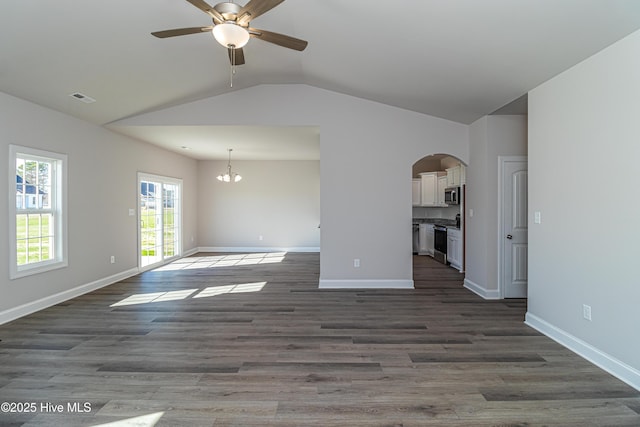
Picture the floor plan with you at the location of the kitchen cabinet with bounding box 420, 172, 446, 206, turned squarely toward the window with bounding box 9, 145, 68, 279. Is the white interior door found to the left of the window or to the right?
left

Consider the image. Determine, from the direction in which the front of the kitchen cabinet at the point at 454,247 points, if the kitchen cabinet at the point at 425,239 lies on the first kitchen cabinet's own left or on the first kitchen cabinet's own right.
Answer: on the first kitchen cabinet's own right

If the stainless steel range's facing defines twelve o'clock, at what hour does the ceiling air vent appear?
The ceiling air vent is roughly at 12 o'clock from the stainless steel range.

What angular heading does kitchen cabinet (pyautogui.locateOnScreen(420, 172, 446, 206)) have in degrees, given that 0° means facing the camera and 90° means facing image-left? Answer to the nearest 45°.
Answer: approximately 0°

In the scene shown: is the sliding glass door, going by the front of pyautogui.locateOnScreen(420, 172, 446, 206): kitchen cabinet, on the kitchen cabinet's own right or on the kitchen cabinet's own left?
on the kitchen cabinet's own right

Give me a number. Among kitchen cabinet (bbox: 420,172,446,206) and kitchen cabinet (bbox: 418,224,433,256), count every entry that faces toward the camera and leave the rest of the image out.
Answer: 2

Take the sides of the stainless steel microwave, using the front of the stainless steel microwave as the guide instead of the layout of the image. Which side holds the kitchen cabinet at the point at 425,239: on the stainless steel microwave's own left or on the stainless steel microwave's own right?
on the stainless steel microwave's own right
